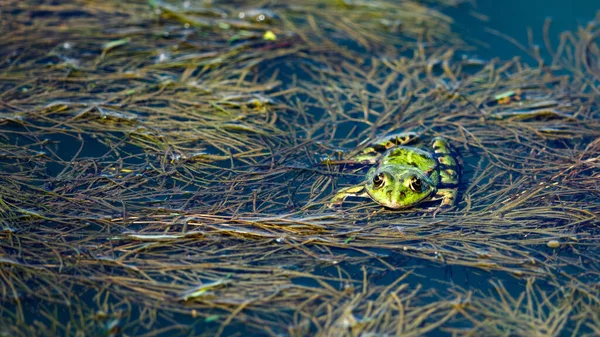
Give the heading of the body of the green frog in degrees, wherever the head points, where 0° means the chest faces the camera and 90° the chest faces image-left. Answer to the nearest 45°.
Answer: approximately 0°
